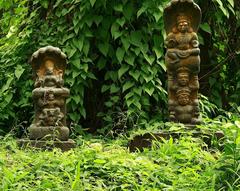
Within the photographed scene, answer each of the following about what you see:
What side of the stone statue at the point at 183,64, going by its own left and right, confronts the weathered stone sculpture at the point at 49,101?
right

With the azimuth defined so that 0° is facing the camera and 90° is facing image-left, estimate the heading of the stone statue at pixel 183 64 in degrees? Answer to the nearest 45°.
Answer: approximately 0°
